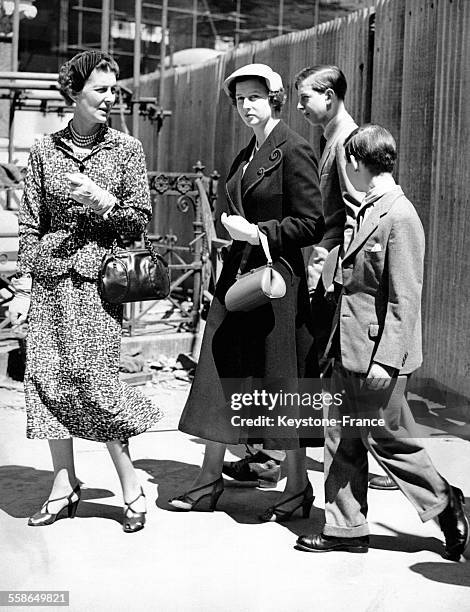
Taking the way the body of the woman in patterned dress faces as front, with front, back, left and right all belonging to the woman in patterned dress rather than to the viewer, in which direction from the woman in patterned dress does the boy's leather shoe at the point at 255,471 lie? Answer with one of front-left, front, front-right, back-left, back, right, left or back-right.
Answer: back-left

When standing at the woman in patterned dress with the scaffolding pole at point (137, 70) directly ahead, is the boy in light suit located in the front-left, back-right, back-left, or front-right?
back-right

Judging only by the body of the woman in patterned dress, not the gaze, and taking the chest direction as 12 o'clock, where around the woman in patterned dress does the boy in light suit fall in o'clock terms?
The boy in light suit is roughly at 10 o'clock from the woman in patterned dress.

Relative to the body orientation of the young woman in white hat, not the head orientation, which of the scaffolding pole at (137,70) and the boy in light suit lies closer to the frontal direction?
the boy in light suit

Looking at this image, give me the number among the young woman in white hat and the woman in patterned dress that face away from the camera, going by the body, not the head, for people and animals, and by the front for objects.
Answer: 0

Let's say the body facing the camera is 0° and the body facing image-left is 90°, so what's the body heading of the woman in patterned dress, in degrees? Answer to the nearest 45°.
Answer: approximately 0°

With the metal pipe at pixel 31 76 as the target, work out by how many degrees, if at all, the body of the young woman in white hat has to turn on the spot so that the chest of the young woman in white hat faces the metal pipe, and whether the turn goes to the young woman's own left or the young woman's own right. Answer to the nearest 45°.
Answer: approximately 135° to the young woman's own right

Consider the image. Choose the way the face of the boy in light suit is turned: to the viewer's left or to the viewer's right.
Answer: to the viewer's left

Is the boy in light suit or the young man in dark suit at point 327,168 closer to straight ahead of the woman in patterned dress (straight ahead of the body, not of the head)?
the boy in light suit

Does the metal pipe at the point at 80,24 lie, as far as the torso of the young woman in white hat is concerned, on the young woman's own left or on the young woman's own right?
on the young woman's own right

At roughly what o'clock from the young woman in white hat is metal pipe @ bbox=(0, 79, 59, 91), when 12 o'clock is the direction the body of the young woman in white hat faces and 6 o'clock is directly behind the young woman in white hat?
The metal pipe is roughly at 4 o'clock from the young woman in white hat.

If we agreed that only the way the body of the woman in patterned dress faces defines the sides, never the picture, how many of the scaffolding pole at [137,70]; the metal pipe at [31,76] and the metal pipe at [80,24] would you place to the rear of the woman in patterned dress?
3

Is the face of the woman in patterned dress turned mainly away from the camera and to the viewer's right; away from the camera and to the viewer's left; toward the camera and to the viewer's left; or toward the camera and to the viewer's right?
toward the camera and to the viewer's right

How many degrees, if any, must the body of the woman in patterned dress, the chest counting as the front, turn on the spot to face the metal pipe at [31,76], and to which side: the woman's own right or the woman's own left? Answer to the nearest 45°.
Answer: approximately 180°

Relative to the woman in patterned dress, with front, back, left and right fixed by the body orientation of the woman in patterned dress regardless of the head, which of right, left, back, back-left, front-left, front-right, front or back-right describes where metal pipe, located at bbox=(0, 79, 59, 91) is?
back

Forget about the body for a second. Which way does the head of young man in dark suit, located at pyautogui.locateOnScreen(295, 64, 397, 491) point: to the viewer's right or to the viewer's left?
to the viewer's left

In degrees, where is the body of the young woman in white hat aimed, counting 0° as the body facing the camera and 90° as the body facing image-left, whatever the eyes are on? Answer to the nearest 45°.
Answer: approximately 45°
